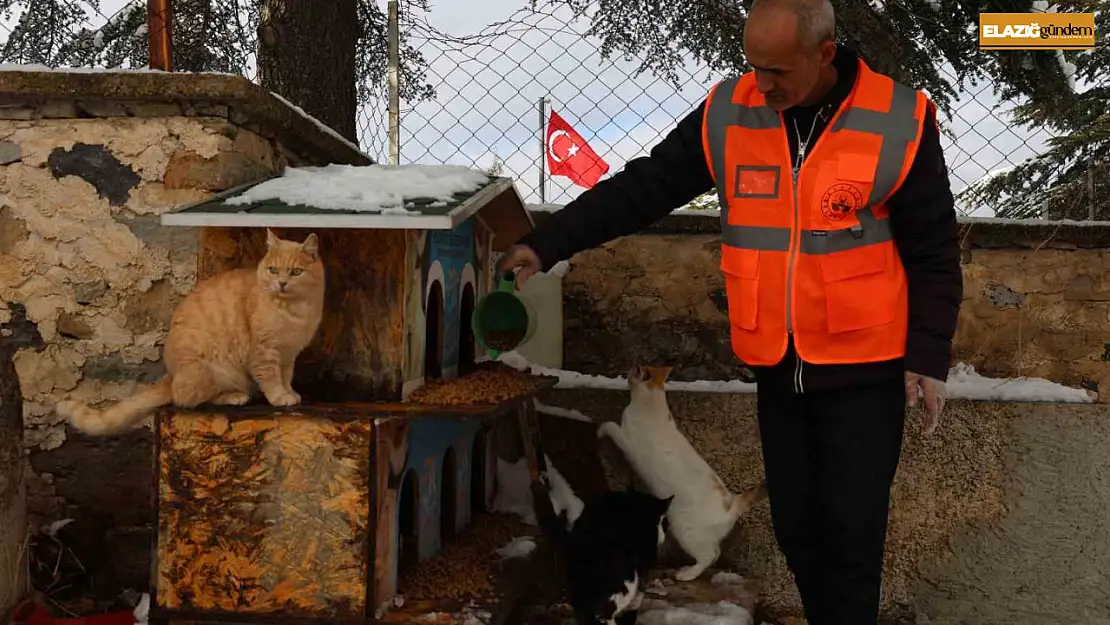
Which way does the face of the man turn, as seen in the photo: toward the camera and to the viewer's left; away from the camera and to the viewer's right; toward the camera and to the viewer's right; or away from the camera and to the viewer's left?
toward the camera and to the viewer's left

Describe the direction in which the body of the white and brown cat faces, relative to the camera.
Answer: to the viewer's left

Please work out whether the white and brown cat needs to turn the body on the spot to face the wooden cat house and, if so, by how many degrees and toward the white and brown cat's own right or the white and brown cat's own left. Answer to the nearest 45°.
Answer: approximately 45° to the white and brown cat's own left

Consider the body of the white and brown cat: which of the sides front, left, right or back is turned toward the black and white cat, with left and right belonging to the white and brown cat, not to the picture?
left

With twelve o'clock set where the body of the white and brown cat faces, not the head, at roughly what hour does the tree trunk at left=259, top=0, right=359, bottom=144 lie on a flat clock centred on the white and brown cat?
The tree trunk is roughly at 1 o'clock from the white and brown cat.

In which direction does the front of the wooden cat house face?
to the viewer's right

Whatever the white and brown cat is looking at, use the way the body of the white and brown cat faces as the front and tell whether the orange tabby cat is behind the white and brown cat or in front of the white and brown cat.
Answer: in front

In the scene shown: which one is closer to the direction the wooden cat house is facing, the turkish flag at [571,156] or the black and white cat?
the black and white cat

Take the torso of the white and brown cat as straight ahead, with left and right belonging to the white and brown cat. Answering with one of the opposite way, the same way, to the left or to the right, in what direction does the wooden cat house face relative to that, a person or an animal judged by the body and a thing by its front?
the opposite way

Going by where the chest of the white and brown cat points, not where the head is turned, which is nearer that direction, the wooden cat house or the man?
the wooden cat house

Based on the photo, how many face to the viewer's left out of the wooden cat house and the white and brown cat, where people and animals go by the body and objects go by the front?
1

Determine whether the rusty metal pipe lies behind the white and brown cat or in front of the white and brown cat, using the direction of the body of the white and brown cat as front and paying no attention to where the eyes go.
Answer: in front
